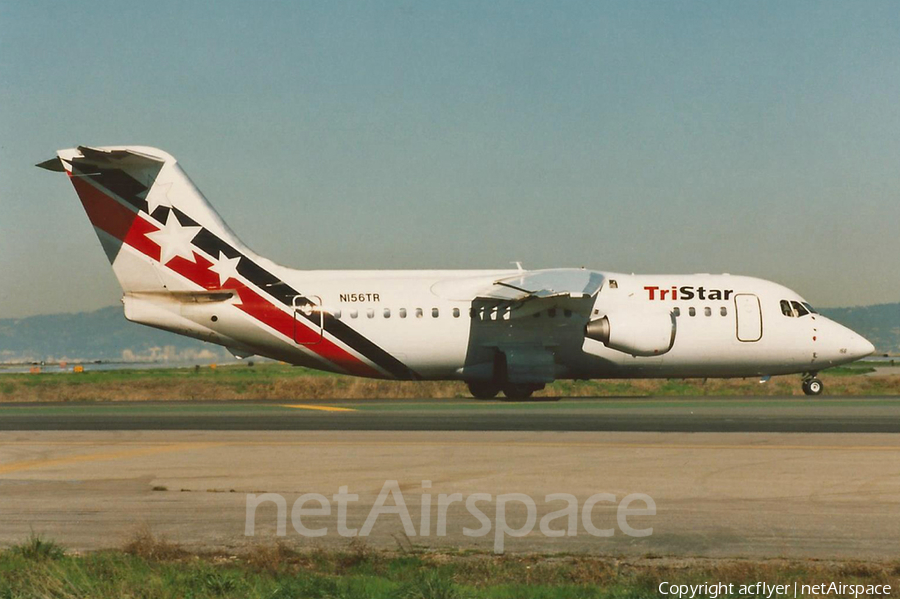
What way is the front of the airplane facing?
to the viewer's right
